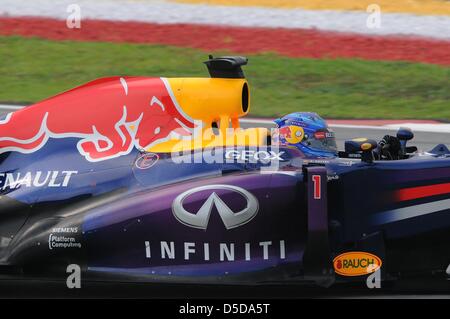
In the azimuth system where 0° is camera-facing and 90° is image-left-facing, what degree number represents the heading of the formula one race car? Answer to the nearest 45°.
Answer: approximately 270°
